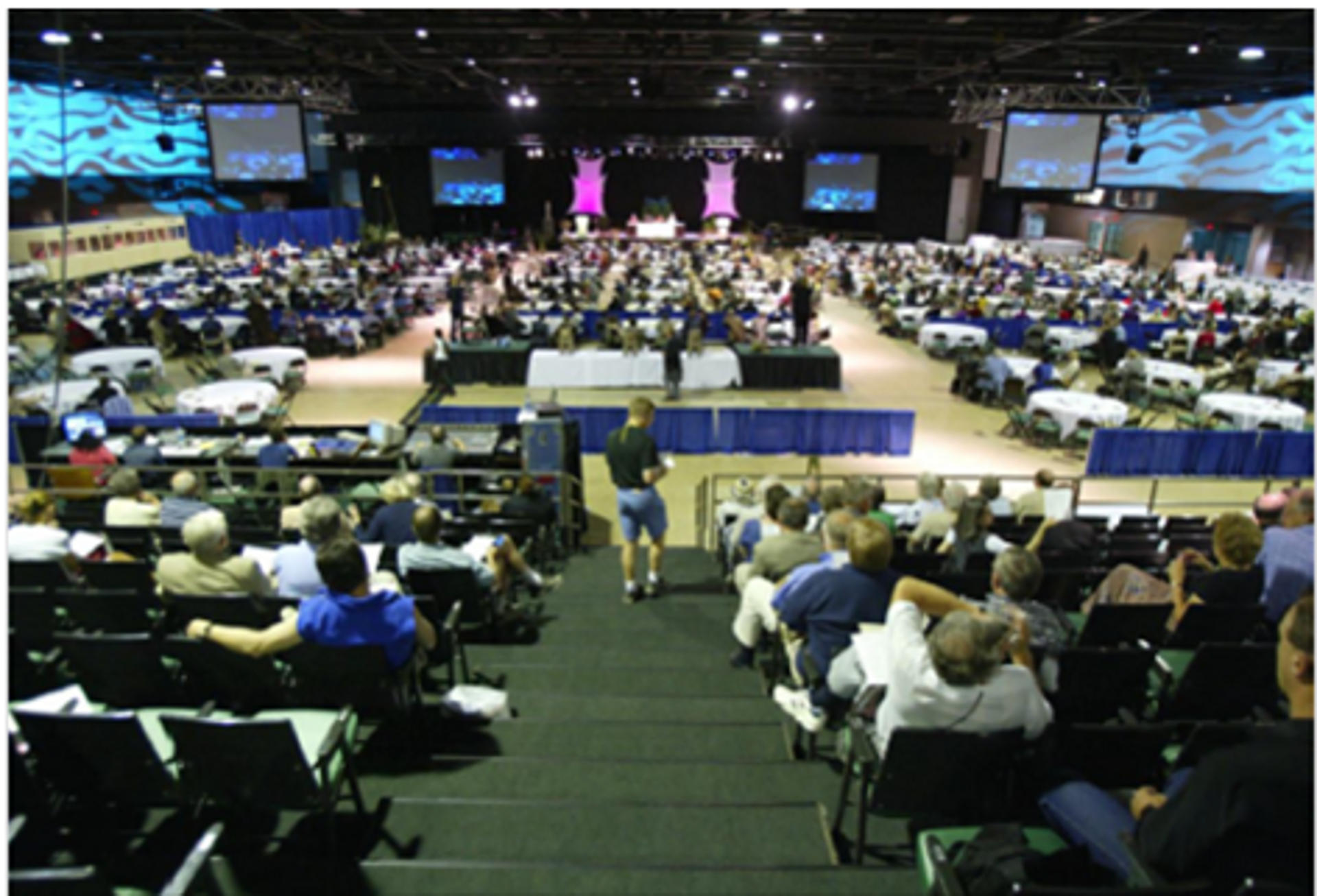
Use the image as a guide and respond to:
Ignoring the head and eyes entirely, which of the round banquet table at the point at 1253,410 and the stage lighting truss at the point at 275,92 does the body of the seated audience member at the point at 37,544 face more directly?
the stage lighting truss

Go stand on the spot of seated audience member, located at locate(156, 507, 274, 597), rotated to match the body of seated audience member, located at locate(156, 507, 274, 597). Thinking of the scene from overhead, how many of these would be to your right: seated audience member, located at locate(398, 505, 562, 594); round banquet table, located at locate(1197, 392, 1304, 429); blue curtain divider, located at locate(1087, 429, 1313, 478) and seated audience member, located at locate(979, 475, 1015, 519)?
4

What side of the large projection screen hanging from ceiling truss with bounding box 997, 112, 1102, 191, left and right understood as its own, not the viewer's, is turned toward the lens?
front

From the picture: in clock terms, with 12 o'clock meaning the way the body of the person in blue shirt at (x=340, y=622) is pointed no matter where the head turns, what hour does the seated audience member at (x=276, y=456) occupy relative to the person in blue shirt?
The seated audience member is roughly at 12 o'clock from the person in blue shirt.

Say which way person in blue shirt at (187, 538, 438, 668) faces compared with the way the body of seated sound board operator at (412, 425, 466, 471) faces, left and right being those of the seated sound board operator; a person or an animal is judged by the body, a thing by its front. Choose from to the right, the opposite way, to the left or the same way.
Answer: the same way

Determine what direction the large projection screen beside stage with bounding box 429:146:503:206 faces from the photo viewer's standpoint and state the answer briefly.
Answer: facing the viewer

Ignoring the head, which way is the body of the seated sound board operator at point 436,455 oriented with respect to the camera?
away from the camera

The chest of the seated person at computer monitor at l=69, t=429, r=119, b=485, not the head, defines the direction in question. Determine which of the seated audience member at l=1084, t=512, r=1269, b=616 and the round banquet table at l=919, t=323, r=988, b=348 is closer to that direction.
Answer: the round banquet table

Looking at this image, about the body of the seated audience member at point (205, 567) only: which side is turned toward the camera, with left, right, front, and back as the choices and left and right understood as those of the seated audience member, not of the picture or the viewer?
back

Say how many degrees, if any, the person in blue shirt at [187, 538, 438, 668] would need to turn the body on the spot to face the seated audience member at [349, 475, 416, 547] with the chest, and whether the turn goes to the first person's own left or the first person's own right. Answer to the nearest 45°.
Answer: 0° — they already face them

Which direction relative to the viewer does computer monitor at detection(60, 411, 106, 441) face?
toward the camera

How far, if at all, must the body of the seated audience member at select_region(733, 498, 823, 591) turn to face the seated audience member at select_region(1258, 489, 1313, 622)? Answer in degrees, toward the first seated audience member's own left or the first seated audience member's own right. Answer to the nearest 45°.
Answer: approximately 90° to the first seated audience member's own right

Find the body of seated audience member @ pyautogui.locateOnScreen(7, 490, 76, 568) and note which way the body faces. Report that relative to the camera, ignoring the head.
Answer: away from the camera

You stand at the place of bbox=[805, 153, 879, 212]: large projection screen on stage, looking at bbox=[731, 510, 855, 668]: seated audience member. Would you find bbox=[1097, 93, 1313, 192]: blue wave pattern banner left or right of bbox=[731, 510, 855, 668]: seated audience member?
left

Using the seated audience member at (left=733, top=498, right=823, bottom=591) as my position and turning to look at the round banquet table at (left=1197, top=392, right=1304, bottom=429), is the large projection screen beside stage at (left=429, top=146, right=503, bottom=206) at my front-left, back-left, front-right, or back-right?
front-left

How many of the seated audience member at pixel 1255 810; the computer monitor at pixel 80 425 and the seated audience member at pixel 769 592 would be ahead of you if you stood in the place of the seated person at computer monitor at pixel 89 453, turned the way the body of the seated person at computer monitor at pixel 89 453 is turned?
1

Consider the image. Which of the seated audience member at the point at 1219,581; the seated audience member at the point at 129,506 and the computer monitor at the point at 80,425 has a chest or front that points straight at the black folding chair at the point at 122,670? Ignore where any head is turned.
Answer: the computer monitor

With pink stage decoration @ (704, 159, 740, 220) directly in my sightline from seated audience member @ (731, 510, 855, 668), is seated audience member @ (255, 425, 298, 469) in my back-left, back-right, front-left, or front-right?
front-left

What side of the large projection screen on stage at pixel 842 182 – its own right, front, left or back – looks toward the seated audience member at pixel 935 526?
front

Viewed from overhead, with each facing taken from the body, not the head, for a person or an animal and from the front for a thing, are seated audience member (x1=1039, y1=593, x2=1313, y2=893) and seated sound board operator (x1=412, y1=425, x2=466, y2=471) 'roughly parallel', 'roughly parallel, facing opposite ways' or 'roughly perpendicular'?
roughly parallel

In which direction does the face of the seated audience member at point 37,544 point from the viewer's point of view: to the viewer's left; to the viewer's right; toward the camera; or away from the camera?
away from the camera

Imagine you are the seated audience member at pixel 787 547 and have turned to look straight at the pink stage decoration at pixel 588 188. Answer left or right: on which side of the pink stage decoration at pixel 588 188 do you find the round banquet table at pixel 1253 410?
right
